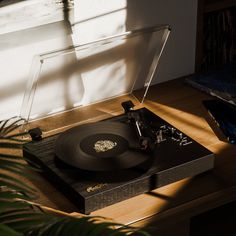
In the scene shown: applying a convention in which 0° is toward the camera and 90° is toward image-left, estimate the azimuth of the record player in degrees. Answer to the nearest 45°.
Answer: approximately 315°
